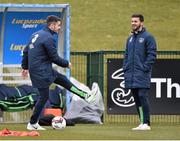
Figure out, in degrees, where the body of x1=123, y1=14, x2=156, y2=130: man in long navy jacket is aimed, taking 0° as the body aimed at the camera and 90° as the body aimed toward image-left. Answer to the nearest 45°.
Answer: approximately 45°

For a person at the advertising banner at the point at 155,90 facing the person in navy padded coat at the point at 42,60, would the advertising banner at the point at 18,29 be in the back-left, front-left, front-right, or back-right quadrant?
front-right

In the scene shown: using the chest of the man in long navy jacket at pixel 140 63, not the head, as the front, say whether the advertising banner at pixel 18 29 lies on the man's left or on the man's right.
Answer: on the man's right

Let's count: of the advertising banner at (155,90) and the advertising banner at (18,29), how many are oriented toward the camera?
2

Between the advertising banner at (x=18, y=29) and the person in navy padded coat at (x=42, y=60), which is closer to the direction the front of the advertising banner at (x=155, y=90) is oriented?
the person in navy padded coat

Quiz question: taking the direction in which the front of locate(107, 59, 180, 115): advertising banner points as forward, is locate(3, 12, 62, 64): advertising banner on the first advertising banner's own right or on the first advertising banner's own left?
on the first advertising banner's own right

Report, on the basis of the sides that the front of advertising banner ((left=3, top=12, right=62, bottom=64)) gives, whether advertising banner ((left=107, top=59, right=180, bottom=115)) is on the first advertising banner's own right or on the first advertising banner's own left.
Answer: on the first advertising banner's own left

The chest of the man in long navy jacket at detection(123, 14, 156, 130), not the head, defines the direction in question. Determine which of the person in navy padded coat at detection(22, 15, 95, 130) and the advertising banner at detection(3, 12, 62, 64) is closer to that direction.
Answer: the person in navy padded coat

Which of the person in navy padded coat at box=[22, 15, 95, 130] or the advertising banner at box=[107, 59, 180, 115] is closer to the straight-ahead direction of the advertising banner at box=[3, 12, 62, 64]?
the person in navy padded coat

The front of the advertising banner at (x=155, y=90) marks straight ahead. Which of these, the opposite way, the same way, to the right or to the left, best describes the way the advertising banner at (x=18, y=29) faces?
the same way

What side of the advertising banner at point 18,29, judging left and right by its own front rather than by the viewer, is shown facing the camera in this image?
front

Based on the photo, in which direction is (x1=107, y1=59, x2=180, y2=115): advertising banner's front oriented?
toward the camera
